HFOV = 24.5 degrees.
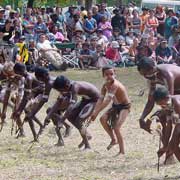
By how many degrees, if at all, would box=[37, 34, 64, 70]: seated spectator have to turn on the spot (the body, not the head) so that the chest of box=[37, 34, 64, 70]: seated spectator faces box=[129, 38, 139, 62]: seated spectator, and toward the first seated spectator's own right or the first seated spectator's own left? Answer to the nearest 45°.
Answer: approximately 45° to the first seated spectator's own left

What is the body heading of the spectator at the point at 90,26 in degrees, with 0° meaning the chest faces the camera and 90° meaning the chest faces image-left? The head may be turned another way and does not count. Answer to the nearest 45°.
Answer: approximately 0°

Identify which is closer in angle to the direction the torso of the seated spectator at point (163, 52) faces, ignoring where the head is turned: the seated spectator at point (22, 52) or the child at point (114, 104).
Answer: the child

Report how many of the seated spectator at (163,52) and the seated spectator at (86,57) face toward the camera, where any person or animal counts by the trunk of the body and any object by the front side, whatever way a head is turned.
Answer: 2

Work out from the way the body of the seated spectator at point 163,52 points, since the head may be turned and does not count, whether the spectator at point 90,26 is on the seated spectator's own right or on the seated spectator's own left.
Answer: on the seated spectator's own right

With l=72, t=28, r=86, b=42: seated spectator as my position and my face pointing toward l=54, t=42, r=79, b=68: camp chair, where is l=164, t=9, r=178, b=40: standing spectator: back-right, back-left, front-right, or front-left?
back-left
